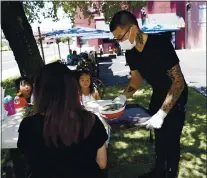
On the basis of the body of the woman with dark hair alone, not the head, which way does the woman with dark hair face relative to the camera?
away from the camera

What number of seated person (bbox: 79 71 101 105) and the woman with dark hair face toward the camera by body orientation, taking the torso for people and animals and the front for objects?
1

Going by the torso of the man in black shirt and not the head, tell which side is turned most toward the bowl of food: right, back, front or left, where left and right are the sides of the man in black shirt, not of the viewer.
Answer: front

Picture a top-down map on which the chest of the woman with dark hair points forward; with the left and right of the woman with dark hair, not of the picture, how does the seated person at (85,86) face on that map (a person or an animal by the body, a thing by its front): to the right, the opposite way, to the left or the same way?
the opposite way

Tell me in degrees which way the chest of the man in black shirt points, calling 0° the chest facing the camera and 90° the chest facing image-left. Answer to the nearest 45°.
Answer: approximately 45°

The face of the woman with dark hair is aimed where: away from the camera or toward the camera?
away from the camera

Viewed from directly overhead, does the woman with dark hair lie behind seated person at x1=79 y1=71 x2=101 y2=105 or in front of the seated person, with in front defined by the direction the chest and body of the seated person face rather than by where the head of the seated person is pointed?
in front

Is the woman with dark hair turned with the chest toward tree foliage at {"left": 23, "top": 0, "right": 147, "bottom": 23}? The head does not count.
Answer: yes

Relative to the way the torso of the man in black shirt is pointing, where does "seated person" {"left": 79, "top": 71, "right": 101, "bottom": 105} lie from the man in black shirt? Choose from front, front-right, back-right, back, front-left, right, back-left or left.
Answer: right

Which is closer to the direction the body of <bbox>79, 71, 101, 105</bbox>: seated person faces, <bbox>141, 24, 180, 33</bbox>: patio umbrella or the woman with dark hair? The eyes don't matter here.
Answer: the woman with dark hair

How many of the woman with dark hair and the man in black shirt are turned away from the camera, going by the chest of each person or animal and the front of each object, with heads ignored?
1

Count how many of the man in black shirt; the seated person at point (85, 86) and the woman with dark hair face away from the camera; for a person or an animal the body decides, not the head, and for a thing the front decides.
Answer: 1
